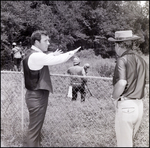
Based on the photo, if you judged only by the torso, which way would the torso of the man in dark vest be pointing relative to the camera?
to the viewer's right

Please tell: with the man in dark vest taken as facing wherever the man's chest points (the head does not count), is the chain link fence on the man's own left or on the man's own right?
on the man's own left

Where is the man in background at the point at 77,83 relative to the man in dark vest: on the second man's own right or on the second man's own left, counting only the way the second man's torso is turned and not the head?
on the second man's own left

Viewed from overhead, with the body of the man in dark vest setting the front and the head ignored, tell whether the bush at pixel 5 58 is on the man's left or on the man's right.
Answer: on the man's left

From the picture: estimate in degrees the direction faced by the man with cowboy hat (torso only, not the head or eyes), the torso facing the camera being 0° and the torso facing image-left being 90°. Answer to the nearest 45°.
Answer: approximately 135°

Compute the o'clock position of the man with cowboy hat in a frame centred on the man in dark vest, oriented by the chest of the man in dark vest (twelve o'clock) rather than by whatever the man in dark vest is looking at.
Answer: The man with cowboy hat is roughly at 1 o'clock from the man in dark vest.

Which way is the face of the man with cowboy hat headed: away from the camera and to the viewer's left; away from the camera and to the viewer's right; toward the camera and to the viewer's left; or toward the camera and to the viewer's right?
away from the camera and to the viewer's left

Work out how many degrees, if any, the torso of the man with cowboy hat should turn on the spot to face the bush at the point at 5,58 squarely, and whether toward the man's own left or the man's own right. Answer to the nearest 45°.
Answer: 0° — they already face it

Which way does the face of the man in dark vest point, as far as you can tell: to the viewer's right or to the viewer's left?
to the viewer's right

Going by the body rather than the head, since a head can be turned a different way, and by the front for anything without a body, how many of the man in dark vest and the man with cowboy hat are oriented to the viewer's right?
1
